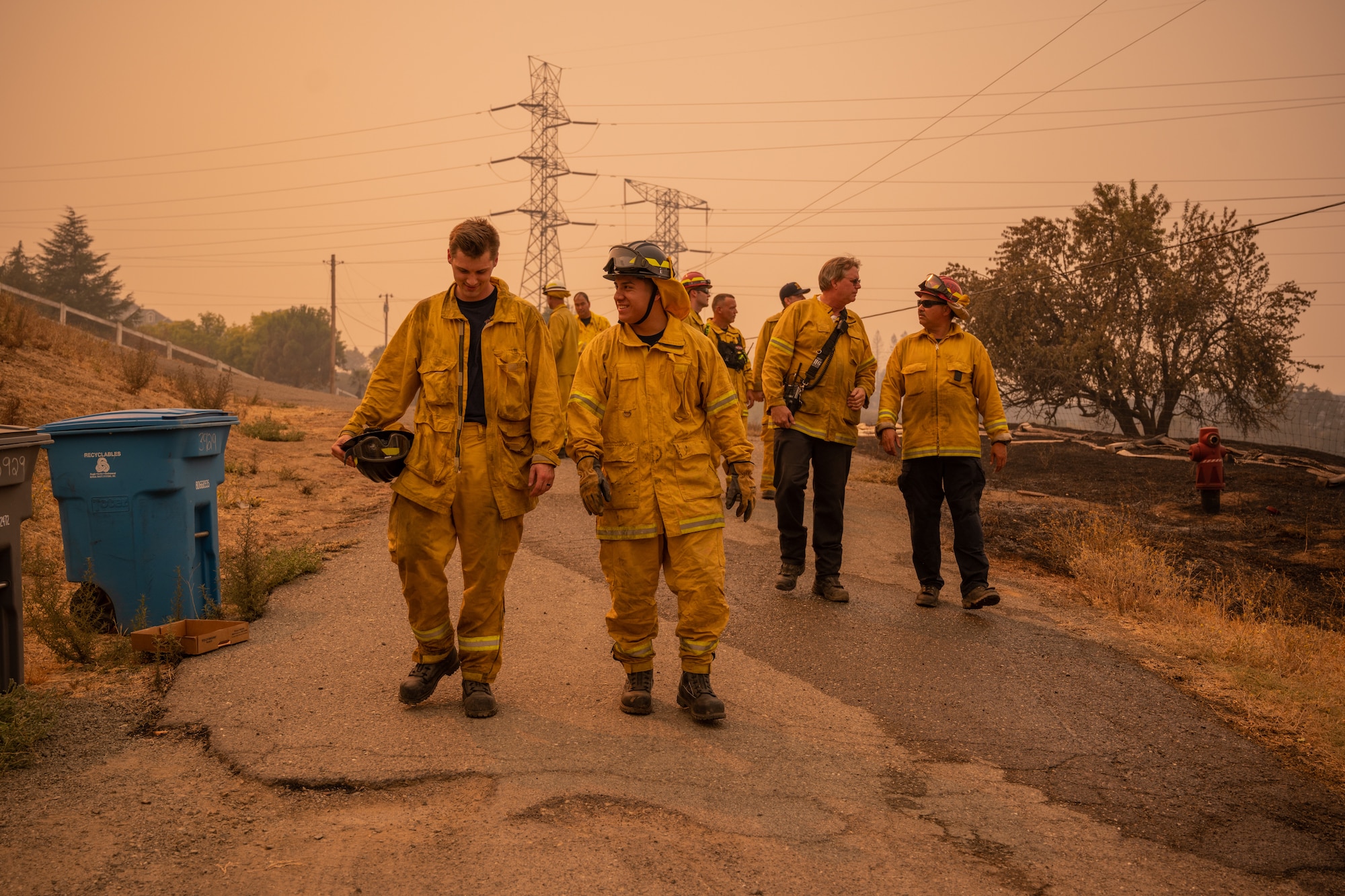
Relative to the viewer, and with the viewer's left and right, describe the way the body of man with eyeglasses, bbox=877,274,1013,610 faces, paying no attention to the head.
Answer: facing the viewer

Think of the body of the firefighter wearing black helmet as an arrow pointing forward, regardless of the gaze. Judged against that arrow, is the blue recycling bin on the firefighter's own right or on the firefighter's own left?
on the firefighter's own right

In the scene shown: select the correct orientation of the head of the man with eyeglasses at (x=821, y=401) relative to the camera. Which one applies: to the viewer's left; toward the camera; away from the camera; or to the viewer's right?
to the viewer's right

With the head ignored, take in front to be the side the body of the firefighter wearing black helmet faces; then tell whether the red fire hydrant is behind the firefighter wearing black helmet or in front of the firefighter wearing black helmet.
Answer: behind

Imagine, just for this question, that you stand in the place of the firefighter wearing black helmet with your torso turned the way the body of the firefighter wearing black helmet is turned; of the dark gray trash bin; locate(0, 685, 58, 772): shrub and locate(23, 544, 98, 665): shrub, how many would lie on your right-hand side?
3

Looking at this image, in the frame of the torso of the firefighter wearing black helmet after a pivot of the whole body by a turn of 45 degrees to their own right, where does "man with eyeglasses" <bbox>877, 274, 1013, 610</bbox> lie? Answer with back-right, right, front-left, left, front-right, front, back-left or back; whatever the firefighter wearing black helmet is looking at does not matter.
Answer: back

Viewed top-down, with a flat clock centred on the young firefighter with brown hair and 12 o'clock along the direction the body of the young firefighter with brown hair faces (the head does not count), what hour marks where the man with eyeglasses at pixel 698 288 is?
The man with eyeglasses is roughly at 7 o'clock from the young firefighter with brown hair.

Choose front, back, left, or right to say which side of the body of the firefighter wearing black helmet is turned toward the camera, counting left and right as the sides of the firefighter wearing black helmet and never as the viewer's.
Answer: front

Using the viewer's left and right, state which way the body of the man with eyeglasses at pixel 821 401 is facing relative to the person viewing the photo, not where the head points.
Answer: facing the viewer and to the right of the viewer

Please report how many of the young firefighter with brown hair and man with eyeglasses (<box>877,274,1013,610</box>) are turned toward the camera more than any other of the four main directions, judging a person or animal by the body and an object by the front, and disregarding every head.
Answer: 2

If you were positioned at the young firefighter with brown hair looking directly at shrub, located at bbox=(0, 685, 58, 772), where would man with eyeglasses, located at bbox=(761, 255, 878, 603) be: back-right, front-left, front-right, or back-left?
back-right

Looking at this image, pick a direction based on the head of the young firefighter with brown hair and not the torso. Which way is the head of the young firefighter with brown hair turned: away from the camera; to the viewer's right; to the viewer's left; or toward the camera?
toward the camera

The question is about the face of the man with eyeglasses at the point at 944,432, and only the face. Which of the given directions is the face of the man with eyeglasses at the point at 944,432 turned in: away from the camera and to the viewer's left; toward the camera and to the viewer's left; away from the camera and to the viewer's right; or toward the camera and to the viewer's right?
toward the camera and to the viewer's left

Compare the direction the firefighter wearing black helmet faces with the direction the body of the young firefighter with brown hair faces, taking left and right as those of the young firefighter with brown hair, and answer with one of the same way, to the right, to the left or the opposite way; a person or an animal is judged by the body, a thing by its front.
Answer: the same way

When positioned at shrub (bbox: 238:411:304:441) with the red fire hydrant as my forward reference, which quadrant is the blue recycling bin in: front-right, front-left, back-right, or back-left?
front-right
